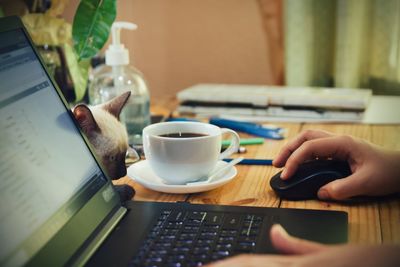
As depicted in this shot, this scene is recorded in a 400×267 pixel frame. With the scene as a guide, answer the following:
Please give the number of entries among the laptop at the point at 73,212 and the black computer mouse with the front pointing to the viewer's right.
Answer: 1

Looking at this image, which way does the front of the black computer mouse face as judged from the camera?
facing to the left of the viewer

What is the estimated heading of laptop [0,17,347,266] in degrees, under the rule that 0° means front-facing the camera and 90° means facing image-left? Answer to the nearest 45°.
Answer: approximately 270°

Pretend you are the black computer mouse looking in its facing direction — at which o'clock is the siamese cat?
The siamese cat is roughly at 12 o'clock from the black computer mouse.

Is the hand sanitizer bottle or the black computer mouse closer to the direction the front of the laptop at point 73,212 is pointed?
the black computer mouse
